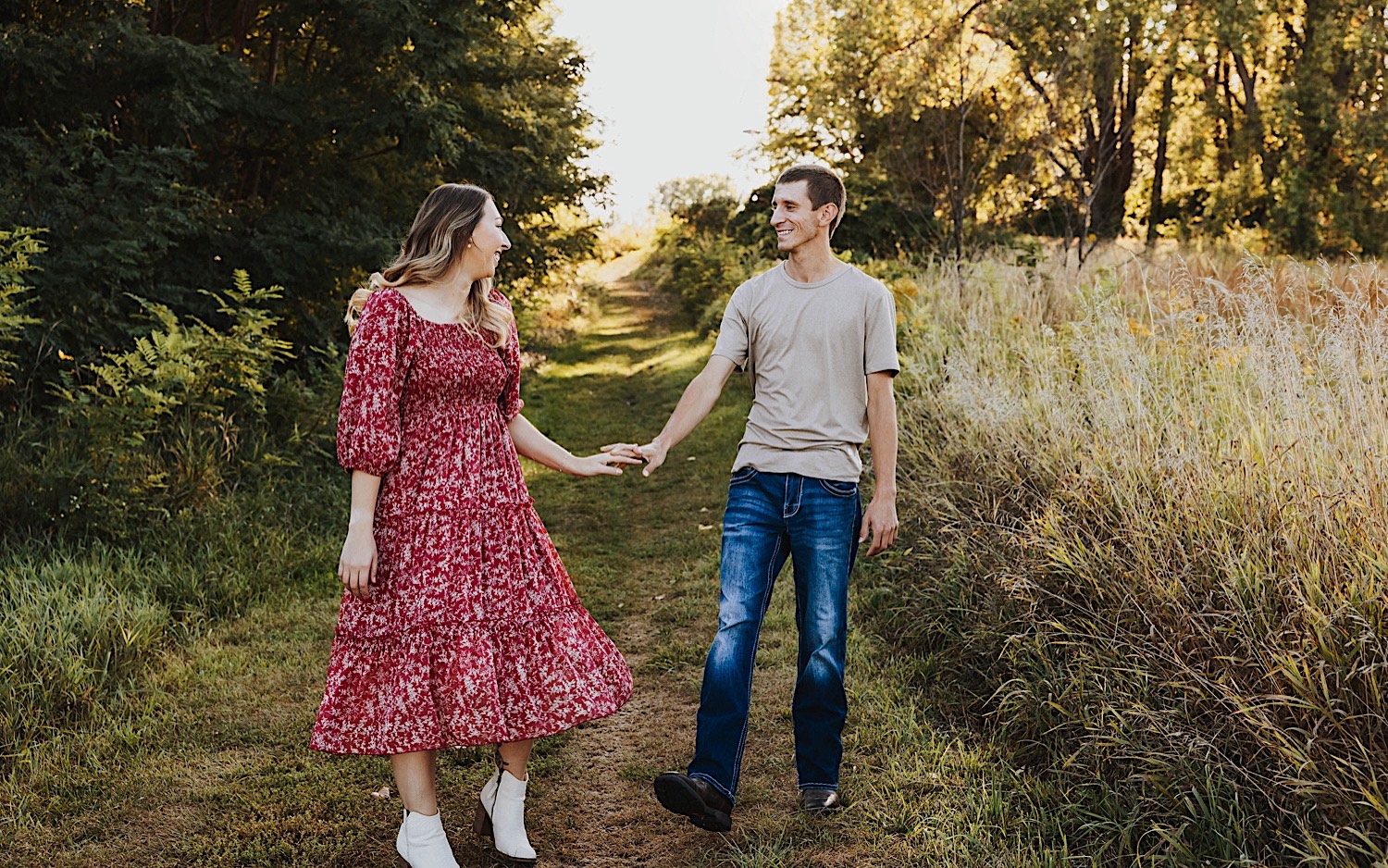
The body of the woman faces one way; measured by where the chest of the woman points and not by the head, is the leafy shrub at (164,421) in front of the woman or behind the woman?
behind

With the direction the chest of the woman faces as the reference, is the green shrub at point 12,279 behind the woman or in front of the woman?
behind

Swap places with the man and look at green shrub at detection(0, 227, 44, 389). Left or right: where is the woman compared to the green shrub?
left

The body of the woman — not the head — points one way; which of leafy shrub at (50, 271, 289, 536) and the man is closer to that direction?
the man

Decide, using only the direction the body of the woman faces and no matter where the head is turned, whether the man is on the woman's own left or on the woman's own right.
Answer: on the woman's own left

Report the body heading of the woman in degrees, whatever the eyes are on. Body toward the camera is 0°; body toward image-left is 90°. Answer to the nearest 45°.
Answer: approximately 315°
